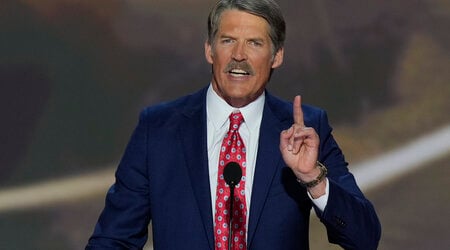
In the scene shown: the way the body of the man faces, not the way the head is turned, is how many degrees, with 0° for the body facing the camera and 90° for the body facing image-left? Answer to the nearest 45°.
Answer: approximately 0°
